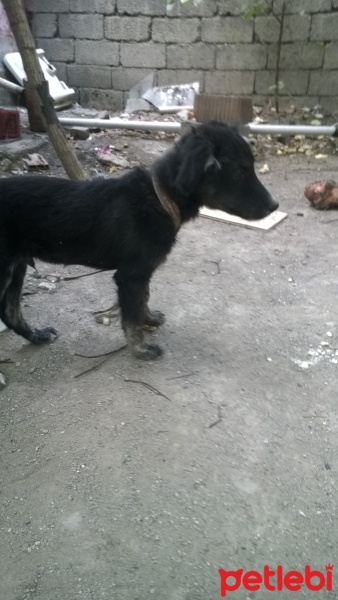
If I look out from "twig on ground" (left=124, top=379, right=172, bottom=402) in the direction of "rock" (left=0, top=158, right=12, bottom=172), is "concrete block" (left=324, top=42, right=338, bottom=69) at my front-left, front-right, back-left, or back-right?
front-right

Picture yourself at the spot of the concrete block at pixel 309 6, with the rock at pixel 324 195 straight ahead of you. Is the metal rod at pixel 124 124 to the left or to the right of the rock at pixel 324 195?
right

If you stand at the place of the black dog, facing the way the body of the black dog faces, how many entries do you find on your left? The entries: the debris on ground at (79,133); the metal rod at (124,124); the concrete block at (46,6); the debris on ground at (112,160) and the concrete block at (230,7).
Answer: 5

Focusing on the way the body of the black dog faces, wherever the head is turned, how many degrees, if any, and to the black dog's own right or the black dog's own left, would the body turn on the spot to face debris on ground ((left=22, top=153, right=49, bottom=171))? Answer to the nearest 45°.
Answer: approximately 90° to the black dog's own left

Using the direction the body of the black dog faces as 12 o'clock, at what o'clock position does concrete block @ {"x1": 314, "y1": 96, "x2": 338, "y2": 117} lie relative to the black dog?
The concrete block is roughly at 10 o'clock from the black dog.

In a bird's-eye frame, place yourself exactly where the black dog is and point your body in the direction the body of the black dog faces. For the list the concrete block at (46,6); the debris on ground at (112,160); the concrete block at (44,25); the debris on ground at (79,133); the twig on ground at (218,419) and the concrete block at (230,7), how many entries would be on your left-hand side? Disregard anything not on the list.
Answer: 5

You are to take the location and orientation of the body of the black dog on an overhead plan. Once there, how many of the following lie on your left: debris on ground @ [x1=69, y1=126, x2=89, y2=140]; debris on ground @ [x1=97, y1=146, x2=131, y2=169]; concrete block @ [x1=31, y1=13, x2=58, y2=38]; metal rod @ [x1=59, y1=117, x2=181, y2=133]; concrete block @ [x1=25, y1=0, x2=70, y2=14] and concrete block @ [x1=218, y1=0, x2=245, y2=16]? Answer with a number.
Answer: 6

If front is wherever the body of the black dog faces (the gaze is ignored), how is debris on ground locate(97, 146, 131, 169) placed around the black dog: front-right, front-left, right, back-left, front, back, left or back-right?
left

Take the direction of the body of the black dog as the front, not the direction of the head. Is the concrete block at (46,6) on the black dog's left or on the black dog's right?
on the black dog's left

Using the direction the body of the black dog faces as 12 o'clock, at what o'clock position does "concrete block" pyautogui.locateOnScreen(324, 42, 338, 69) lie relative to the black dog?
The concrete block is roughly at 10 o'clock from the black dog.

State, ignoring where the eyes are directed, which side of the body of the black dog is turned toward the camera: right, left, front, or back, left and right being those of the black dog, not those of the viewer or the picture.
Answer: right

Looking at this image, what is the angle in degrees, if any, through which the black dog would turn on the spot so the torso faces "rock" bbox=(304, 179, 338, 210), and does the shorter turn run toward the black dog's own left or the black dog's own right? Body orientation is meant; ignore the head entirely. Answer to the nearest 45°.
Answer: approximately 45° to the black dog's own left

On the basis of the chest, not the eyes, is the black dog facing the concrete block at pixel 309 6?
no

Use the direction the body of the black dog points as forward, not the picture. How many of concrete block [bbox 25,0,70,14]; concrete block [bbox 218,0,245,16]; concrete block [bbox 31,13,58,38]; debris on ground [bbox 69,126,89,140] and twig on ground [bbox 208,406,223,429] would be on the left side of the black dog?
4

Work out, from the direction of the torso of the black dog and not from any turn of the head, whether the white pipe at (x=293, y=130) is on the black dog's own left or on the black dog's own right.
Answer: on the black dog's own left

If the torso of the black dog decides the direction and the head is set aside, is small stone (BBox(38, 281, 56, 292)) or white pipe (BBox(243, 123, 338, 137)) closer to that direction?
the white pipe

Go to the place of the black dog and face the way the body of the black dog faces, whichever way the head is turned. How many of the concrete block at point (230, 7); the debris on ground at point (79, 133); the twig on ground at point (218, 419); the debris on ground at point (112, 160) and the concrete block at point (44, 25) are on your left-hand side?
4
